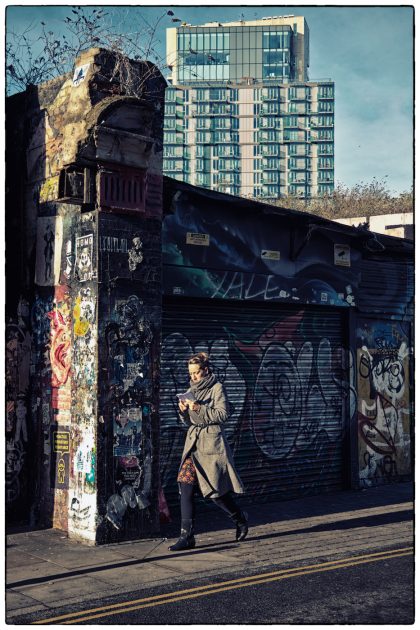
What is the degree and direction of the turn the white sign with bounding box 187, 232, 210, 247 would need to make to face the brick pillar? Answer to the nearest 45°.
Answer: approximately 45° to its right

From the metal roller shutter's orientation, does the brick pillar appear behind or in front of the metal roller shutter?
in front

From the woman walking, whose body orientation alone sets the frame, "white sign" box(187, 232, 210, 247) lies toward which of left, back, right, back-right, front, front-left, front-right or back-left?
back-right

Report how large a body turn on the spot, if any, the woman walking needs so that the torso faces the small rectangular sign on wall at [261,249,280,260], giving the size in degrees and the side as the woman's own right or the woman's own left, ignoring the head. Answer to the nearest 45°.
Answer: approximately 135° to the woman's own right

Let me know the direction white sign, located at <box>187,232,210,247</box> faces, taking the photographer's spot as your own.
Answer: facing the viewer

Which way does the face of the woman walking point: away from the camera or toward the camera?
toward the camera

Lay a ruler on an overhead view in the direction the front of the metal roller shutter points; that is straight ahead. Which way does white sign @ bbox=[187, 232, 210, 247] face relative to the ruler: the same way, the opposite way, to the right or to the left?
the same way

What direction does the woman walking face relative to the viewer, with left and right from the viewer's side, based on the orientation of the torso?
facing the viewer and to the left of the viewer

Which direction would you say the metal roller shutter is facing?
toward the camera

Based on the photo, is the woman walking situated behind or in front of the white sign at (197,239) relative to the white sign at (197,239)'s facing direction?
in front

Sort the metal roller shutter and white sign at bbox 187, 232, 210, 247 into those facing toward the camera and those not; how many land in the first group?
2

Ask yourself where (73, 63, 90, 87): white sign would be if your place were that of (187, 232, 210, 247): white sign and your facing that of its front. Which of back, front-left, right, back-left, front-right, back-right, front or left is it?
front-right
